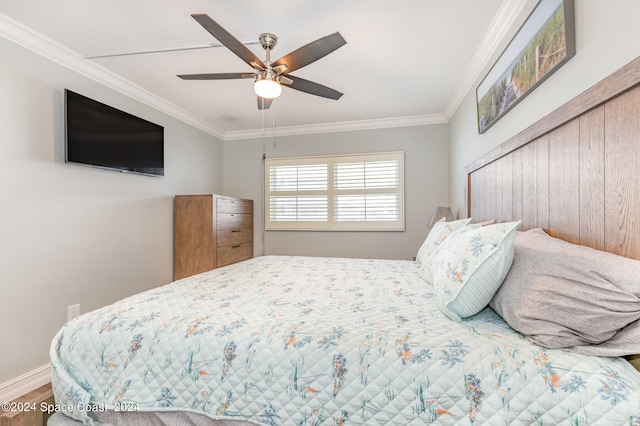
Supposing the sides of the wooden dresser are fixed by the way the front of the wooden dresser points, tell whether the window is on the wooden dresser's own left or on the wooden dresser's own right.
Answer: on the wooden dresser's own left

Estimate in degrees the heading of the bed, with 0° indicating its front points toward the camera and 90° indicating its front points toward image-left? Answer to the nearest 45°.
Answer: approximately 90°

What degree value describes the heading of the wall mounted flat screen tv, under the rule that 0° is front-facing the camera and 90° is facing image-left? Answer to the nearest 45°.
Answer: approximately 315°

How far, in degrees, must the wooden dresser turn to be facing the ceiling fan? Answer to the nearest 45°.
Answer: approximately 45° to its right

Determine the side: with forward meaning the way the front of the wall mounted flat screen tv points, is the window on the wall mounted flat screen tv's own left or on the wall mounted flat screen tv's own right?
on the wall mounted flat screen tv's own left

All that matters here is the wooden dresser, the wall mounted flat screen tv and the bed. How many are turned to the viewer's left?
1

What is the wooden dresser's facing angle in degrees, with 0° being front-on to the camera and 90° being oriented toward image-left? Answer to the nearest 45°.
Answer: approximately 315°

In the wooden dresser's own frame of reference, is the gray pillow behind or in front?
in front

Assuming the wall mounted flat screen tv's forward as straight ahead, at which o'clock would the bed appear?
The bed is roughly at 1 o'clock from the wall mounted flat screen tv.

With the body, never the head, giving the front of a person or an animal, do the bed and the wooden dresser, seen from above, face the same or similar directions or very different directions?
very different directions

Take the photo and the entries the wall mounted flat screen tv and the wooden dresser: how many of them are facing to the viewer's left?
0

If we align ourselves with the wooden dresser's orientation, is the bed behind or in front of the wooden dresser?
in front

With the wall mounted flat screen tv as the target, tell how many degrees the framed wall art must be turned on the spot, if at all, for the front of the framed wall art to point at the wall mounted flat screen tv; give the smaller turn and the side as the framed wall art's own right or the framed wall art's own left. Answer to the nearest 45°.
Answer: approximately 45° to the framed wall art's own right

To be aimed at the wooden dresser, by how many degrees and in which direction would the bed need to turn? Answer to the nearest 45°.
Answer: approximately 45° to its right

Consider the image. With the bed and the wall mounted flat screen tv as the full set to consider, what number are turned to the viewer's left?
1

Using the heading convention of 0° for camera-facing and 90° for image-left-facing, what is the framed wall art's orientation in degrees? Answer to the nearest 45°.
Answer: approximately 45°

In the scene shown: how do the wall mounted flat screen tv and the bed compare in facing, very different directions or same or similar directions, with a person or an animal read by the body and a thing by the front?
very different directions

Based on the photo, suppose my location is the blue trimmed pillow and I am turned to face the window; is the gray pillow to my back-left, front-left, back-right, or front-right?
back-right

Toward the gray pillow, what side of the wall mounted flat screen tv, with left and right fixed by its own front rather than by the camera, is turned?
front
